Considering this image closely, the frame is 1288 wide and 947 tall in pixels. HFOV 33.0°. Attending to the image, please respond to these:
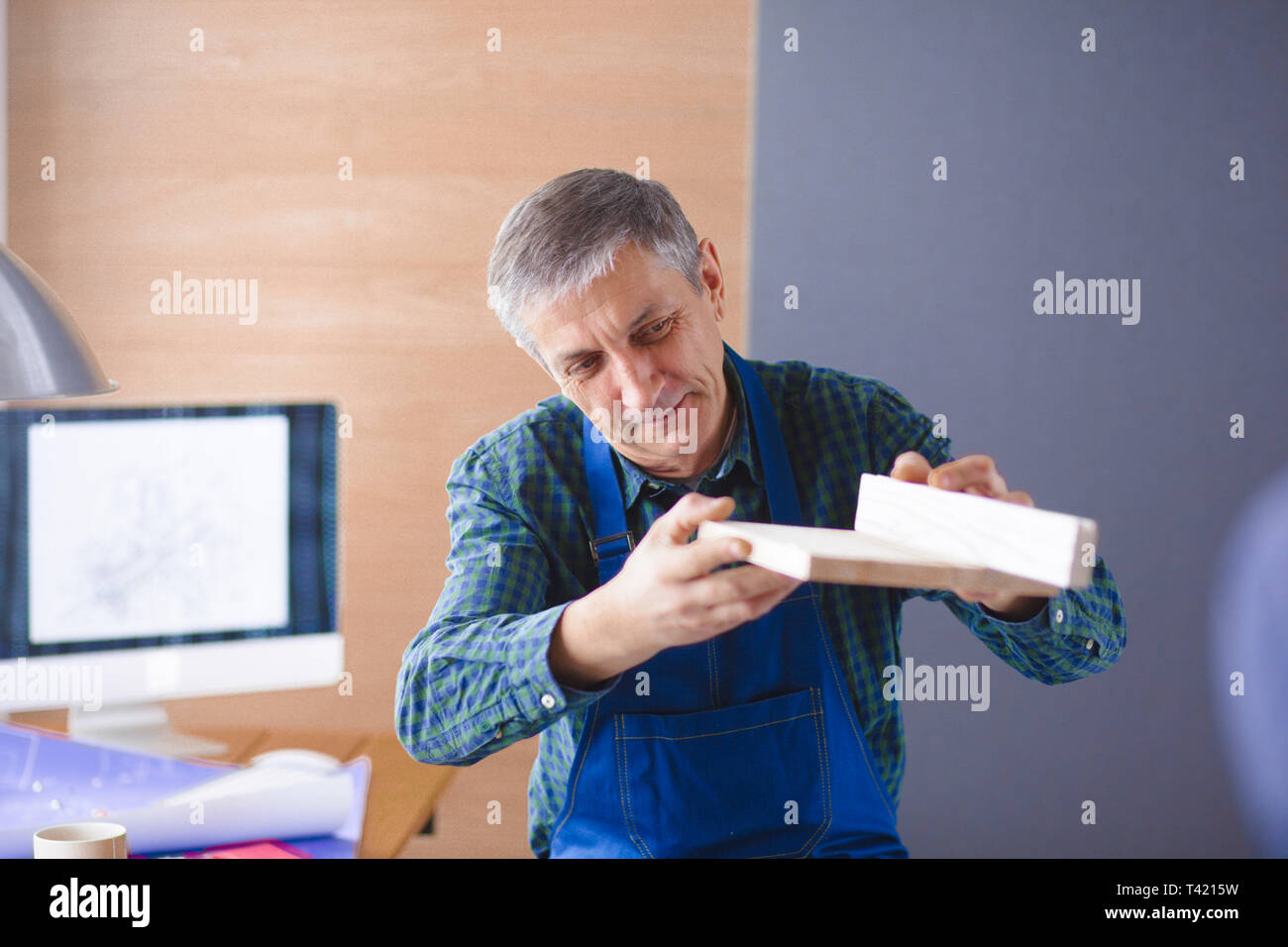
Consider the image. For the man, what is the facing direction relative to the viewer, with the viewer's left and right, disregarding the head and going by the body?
facing the viewer

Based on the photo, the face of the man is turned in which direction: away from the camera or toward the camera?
toward the camera
